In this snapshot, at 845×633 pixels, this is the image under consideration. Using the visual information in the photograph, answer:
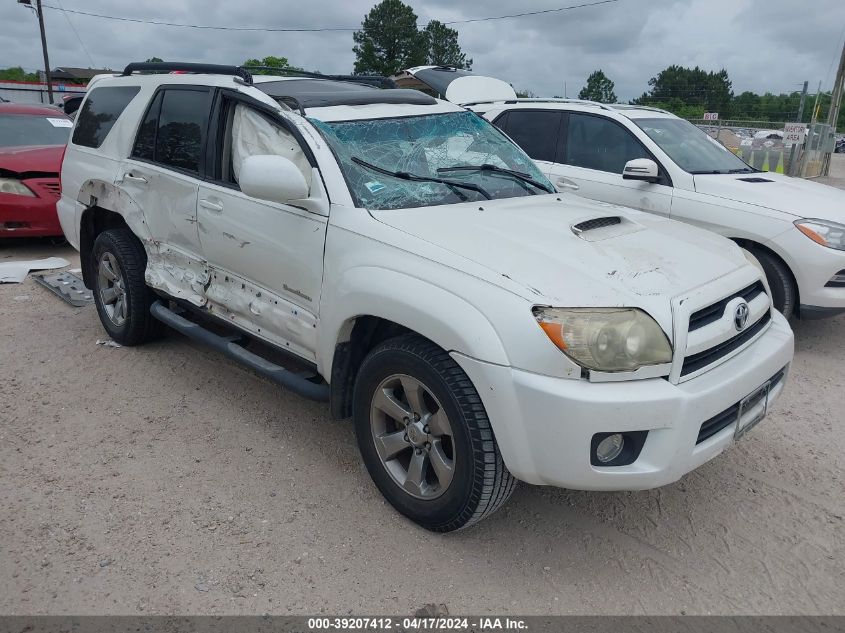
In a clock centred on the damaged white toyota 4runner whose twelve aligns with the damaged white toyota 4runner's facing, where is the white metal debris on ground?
The white metal debris on ground is roughly at 6 o'clock from the damaged white toyota 4runner.

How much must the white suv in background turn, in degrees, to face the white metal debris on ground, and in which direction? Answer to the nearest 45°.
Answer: approximately 135° to its right

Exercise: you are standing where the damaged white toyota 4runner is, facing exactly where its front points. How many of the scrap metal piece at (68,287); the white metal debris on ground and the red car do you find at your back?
3

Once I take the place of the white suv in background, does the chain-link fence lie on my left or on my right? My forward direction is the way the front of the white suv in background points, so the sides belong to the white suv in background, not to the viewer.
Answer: on my left

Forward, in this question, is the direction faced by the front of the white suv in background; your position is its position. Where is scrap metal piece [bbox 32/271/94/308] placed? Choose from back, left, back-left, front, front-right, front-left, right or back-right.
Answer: back-right

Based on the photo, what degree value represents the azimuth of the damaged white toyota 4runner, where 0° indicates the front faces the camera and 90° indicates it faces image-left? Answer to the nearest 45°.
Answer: approximately 315°

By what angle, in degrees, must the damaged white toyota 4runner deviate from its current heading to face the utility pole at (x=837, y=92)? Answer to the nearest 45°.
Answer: approximately 90° to its left
